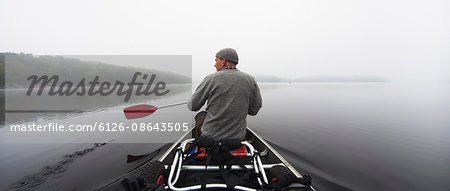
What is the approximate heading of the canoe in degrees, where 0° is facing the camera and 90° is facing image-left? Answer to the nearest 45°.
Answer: approximately 180°

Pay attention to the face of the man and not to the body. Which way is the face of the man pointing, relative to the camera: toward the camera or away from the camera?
away from the camera
